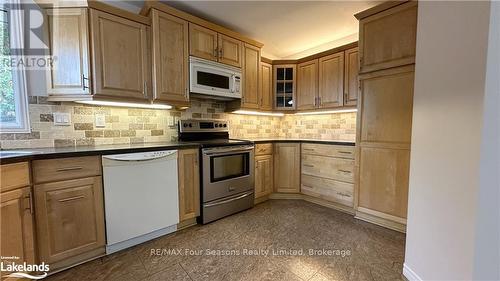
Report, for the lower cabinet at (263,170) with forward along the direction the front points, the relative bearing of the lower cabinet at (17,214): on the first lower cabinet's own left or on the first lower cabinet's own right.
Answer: on the first lower cabinet's own right

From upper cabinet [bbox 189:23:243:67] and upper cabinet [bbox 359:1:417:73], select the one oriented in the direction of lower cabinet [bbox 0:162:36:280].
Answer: upper cabinet [bbox 359:1:417:73]

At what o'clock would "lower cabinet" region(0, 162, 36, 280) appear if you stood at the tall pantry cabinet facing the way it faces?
The lower cabinet is roughly at 12 o'clock from the tall pantry cabinet.

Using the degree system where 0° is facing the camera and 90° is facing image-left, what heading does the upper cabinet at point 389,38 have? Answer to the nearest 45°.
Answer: approximately 45°

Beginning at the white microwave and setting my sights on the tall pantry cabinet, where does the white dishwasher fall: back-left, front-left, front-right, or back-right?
back-right

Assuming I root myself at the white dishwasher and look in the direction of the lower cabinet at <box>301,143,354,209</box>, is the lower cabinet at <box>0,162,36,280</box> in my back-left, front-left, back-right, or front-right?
back-right
